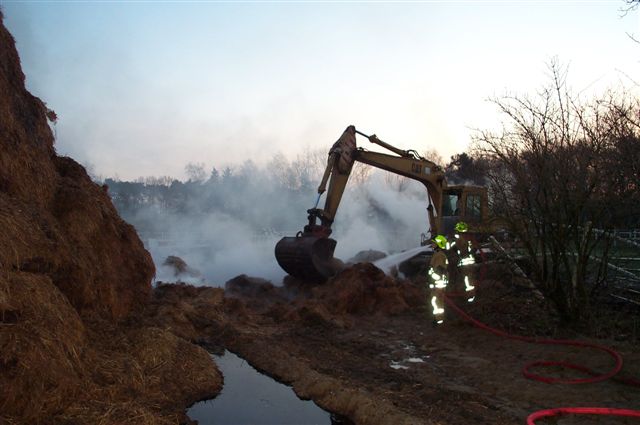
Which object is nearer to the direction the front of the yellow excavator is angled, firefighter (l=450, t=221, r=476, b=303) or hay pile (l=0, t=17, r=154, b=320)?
the hay pile

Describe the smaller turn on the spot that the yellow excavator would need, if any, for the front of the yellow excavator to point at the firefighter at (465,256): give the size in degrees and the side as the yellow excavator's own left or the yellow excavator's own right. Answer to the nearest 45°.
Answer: approximately 90° to the yellow excavator's own left

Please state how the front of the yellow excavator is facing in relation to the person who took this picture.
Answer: facing the viewer and to the left of the viewer

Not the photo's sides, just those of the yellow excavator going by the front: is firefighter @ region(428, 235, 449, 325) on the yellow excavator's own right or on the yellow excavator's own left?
on the yellow excavator's own left

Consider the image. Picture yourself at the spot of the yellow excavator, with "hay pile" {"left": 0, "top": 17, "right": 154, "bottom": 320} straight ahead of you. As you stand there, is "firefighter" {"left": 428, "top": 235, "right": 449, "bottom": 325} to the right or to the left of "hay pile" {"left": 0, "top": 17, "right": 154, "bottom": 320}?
left

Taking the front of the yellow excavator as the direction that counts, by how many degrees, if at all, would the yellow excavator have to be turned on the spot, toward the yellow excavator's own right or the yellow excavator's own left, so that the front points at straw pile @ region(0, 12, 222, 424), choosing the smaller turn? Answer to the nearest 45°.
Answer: approximately 45° to the yellow excavator's own left

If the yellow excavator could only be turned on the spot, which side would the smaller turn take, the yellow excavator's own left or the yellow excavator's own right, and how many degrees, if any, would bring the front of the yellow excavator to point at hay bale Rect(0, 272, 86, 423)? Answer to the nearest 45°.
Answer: approximately 45° to the yellow excavator's own left

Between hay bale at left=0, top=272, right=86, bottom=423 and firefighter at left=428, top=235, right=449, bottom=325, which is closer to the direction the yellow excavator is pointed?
the hay bale

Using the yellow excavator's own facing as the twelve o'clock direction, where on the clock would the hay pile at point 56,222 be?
The hay pile is roughly at 11 o'clock from the yellow excavator.
